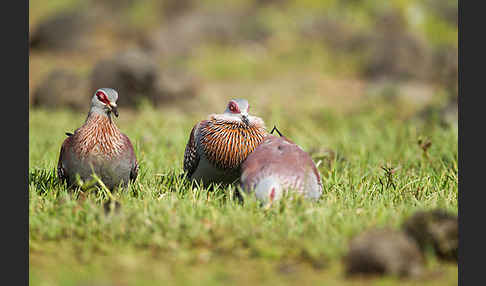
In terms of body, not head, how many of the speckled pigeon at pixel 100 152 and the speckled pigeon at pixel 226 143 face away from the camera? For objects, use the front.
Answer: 0

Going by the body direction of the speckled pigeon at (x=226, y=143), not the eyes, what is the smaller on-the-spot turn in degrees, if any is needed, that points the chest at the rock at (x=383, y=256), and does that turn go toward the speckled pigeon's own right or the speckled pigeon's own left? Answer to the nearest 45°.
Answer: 0° — it already faces it

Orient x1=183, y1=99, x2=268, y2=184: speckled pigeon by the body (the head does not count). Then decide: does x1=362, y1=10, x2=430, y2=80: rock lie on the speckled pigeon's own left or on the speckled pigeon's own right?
on the speckled pigeon's own left

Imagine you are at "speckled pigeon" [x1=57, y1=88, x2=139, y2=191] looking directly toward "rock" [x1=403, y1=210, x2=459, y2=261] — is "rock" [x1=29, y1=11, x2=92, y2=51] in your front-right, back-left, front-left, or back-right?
back-left

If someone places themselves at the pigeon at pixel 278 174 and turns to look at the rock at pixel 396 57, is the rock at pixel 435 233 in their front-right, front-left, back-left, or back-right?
back-right

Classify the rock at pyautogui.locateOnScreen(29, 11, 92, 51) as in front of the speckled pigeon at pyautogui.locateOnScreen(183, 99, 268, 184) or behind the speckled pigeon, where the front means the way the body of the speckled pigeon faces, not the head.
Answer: behind

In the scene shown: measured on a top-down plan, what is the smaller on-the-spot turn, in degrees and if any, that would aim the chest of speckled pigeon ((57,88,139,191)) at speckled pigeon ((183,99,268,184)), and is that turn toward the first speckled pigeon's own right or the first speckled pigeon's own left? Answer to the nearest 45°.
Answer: approximately 90° to the first speckled pigeon's own left

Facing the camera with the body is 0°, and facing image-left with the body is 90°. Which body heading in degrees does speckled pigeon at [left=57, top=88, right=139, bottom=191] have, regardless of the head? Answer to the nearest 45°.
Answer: approximately 0°

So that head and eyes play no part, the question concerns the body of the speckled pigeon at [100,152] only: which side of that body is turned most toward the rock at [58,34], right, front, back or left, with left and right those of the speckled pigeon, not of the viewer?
back

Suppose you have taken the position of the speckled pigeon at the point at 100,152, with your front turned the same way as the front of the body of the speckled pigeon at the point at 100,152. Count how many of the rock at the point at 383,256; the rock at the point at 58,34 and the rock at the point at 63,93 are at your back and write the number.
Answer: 2

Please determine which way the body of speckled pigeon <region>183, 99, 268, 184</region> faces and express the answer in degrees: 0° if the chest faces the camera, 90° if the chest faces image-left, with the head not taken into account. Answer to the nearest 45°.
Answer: approximately 315°

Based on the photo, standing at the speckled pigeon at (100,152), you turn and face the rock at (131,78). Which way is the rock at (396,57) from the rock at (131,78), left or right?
right
